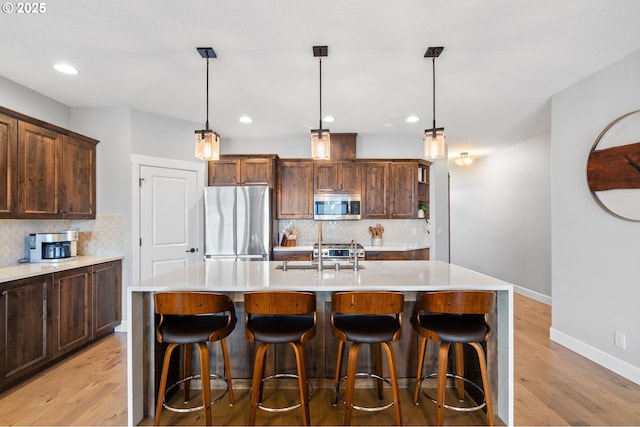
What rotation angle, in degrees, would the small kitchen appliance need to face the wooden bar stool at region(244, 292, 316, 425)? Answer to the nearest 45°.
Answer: approximately 45° to its right

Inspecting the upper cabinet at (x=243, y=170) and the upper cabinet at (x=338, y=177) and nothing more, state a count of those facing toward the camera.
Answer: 2

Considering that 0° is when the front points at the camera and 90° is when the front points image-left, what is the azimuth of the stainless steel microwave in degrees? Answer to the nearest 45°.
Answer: approximately 0°

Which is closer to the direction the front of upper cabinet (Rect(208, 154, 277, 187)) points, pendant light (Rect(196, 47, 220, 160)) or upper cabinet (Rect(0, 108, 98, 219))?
the pendant light

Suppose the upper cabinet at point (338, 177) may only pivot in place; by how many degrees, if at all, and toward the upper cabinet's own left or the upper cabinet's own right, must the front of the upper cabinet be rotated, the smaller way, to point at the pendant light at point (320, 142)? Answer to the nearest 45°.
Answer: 0° — it already faces it

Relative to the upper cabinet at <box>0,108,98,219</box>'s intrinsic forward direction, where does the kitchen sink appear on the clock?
The kitchen sink is roughly at 12 o'clock from the upper cabinet.

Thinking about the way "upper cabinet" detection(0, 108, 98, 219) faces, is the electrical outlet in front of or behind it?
in front

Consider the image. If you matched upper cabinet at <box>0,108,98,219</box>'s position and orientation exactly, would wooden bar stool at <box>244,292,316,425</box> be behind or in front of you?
in front

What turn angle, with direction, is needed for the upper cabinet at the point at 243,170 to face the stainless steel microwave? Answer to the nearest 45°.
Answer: approximately 90° to its left

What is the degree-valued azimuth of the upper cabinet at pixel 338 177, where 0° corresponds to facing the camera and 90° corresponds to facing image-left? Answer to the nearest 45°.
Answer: approximately 0°

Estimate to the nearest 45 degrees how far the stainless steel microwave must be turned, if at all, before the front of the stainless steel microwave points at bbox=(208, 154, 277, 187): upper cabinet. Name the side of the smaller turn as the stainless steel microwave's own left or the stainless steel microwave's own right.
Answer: approximately 90° to the stainless steel microwave's own right

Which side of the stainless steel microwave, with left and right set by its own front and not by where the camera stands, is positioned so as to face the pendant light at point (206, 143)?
front

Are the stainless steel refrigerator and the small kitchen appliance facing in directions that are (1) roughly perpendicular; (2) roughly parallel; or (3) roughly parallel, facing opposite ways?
roughly perpendicular
